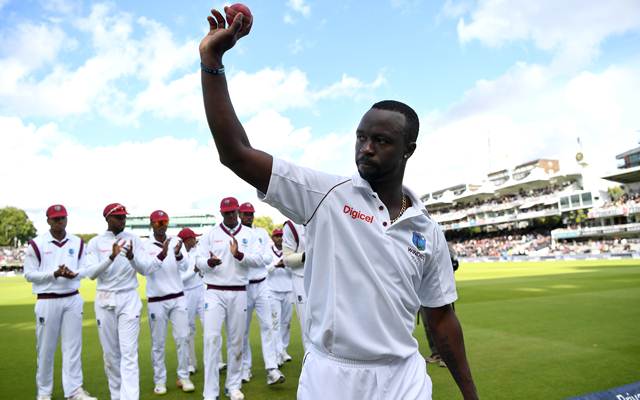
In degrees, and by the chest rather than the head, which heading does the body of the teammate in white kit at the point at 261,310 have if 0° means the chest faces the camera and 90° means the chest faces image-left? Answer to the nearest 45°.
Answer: approximately 0°

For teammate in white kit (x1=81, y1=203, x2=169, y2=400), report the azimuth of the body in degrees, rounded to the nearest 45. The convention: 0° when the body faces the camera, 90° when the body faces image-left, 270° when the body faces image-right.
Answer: approximately 0°

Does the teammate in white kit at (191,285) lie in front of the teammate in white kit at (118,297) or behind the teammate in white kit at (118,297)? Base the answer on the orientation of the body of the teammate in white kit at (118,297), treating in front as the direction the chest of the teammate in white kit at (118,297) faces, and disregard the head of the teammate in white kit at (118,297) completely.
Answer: behind

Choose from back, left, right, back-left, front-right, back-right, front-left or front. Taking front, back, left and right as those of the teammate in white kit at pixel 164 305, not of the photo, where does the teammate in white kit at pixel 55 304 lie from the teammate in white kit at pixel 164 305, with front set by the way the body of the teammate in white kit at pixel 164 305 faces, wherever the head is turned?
right

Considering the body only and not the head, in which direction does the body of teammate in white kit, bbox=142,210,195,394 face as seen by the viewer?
toward the camera

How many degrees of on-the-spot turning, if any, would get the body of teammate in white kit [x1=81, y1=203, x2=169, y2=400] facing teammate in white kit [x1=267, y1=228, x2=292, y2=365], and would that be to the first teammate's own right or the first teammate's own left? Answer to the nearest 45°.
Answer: approximately 135° to the first teammate's own left

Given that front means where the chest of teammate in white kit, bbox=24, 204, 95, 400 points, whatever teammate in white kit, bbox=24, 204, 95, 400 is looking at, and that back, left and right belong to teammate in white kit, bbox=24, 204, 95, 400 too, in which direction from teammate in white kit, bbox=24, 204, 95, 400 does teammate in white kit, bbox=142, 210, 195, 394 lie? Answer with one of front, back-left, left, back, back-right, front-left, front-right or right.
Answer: left

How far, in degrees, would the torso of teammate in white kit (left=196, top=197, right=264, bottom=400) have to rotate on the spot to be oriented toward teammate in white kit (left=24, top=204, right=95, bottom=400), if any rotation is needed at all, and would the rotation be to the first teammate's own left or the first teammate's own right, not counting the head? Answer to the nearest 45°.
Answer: approximately 90° to the first teammate's own right

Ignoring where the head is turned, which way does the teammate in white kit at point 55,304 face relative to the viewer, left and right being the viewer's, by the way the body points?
facing the viewer

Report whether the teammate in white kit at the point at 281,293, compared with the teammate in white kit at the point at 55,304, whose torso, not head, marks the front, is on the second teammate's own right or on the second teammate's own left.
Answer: on the second teammate's own left

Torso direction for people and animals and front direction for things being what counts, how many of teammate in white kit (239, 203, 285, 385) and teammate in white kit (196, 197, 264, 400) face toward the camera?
2

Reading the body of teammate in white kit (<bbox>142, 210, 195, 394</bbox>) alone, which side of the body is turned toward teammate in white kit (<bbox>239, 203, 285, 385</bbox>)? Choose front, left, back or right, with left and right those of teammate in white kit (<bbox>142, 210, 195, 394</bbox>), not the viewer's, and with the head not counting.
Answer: left
